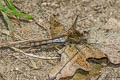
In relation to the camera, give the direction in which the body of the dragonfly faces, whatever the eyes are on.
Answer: to the viewer's right
